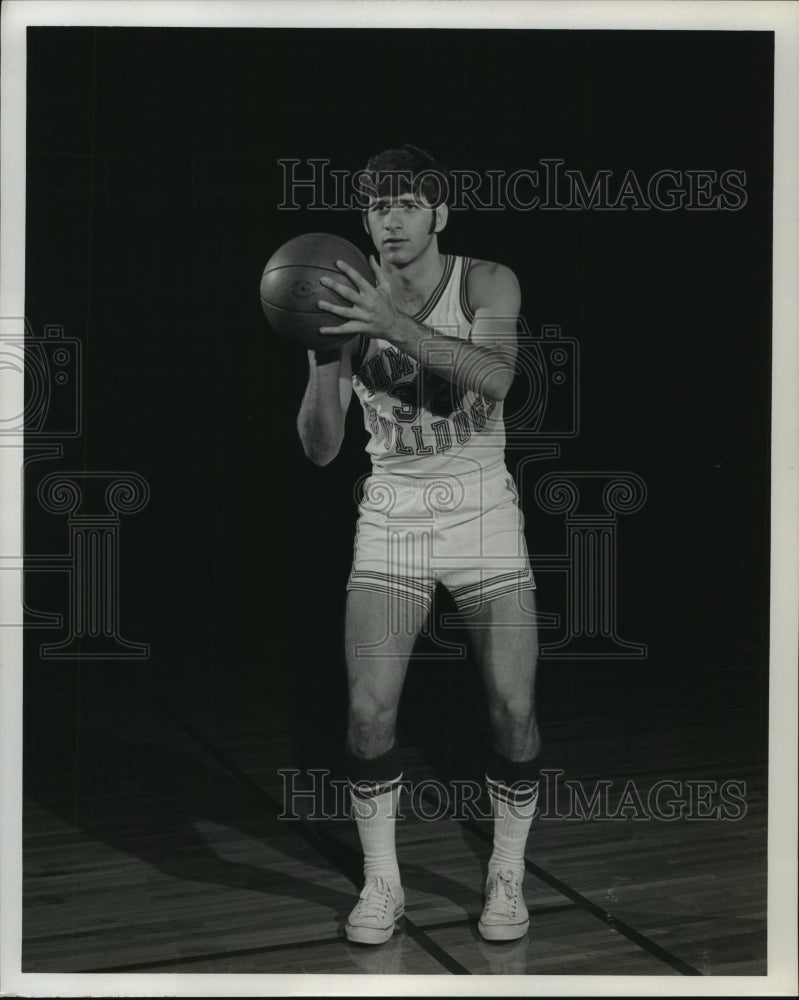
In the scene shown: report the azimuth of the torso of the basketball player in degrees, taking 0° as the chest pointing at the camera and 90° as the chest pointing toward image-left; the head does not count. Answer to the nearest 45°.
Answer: approximately 0°
